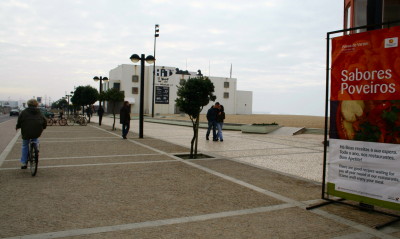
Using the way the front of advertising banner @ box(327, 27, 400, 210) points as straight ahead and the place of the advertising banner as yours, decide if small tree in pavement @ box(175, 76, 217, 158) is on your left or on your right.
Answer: on your right

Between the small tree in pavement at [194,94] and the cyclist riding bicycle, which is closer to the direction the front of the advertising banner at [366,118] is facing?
the cyclist riding bicycle

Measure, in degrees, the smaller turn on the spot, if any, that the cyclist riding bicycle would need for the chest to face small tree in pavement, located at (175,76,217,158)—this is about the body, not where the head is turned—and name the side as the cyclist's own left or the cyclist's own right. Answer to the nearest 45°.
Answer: approximately 90° to the cyclist's own right

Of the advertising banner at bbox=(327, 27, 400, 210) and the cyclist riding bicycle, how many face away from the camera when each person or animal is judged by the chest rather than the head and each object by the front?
1

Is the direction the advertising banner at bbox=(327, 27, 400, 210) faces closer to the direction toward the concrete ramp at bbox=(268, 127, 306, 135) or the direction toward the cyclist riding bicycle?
the cyclist riding bicycle

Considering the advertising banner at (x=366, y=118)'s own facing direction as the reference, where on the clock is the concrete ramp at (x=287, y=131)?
The concrete ramp is roughly at 4 o'clock from the advertising banner.

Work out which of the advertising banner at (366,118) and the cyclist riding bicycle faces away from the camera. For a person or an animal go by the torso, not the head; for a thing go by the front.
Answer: the cyclist riding bicycle

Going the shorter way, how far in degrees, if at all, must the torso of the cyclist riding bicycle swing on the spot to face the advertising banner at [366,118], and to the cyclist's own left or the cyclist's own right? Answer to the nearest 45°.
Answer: approximately 135° to the cyclist's own right

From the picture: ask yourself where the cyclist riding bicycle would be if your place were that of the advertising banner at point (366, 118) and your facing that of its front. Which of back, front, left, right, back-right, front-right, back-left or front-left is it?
front-right

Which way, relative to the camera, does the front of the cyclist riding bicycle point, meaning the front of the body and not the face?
away from the camera

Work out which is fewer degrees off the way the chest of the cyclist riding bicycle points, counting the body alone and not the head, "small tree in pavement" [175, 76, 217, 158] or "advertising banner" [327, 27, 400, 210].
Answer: the small tree in pavement

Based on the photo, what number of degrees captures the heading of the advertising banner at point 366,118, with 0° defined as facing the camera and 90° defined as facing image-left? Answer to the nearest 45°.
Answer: approximately 45°
